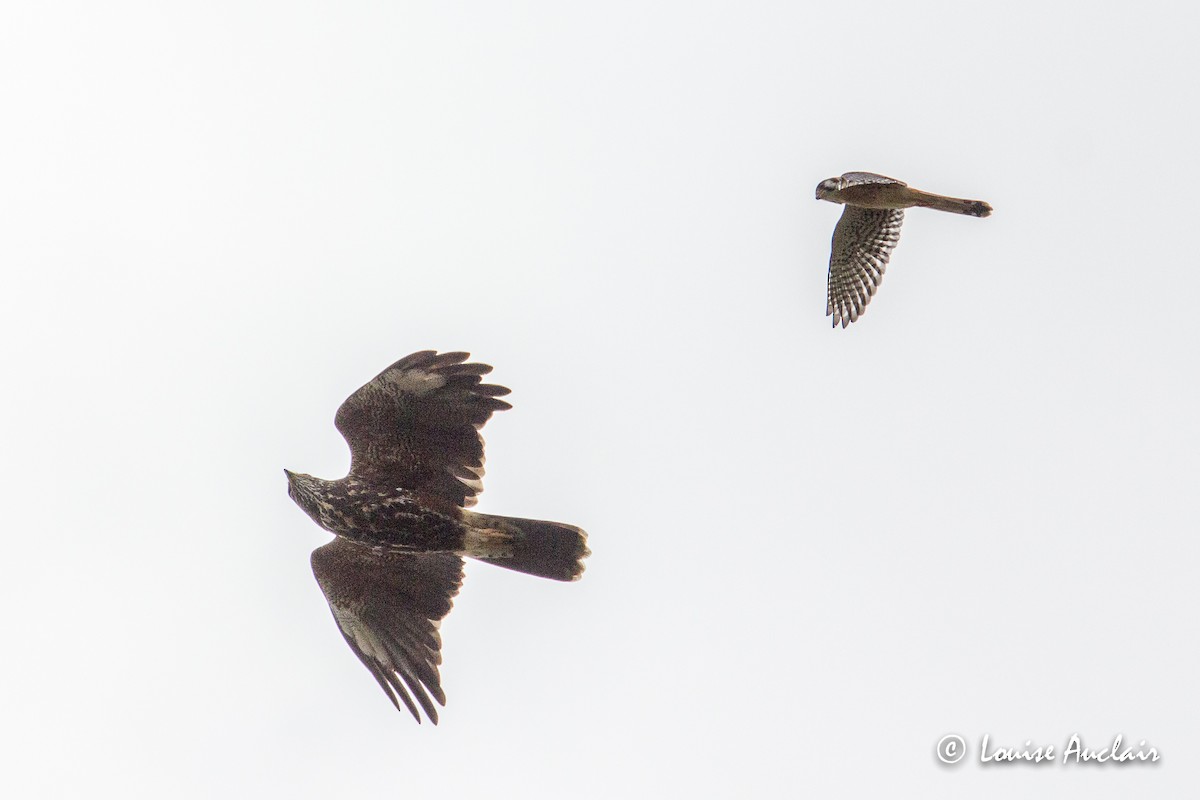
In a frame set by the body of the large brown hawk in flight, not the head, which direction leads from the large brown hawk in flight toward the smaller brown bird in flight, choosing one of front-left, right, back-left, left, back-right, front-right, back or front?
back-right

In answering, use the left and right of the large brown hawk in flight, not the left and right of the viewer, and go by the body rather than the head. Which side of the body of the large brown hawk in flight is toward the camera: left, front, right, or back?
left

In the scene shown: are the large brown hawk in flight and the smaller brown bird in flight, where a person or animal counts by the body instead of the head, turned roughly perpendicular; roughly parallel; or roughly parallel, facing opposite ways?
roughly parallel

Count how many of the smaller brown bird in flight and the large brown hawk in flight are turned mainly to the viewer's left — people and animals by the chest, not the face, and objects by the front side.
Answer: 2

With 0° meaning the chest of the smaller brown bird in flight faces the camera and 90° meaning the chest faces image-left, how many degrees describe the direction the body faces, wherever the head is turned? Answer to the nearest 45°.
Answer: approximately 90°

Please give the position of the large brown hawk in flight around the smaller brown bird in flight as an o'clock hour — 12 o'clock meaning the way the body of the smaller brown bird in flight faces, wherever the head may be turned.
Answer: The large brown hawk in flight is roughly at 10 o'clock from the smaller brown bird in flight.
